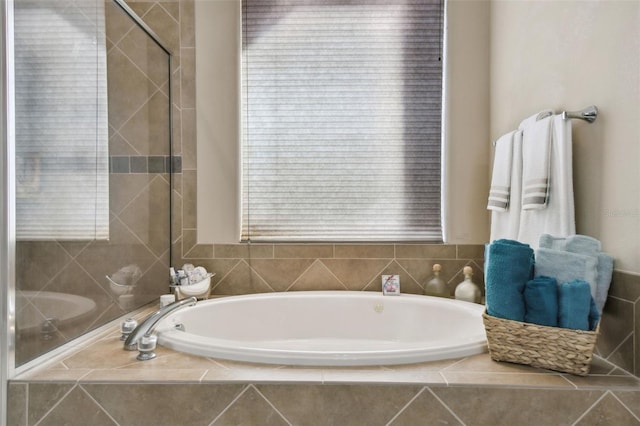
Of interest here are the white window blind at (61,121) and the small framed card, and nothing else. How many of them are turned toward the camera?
2

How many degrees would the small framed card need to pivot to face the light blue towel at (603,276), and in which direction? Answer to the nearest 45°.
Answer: approximately 45° to its left

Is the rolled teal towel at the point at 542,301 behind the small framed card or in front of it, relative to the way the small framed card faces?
in front

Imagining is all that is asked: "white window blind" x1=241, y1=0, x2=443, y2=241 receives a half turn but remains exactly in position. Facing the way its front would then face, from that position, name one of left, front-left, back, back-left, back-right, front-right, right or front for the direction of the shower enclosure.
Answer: back-left
